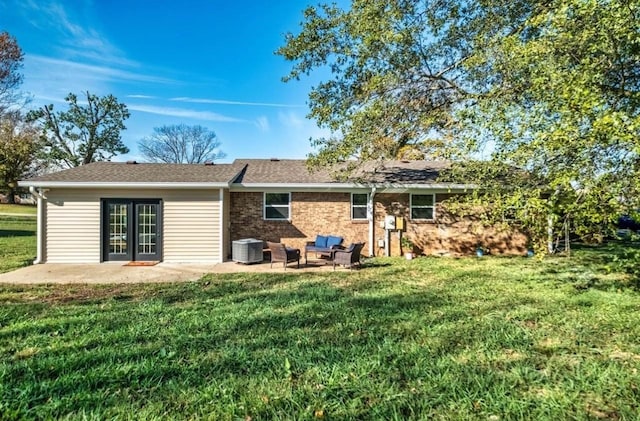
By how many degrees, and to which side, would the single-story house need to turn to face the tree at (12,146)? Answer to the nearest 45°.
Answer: approximately 45° to its left

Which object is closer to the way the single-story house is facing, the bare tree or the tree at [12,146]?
the bare tree

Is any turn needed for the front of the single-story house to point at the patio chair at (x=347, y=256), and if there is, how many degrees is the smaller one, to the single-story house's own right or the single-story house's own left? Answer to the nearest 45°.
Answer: approximately 135° to the single-story house's own right

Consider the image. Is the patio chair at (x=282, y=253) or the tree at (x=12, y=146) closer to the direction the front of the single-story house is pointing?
the tree

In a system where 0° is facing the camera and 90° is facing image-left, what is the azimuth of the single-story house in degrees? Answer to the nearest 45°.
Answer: approximately 180°
